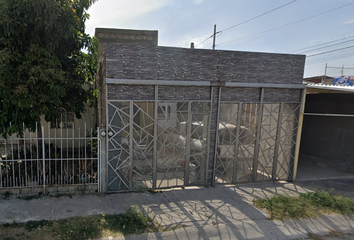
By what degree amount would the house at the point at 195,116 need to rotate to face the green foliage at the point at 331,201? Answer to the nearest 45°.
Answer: approximately 90° to its left

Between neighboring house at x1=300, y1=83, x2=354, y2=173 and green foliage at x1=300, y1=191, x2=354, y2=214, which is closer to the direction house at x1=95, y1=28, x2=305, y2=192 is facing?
the green foliage

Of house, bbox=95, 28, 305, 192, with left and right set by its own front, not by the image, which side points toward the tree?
right

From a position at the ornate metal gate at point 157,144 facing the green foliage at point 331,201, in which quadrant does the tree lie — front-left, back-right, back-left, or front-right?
back-right

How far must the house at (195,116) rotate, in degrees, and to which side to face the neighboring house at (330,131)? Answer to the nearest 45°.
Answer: approximately 135° to its left

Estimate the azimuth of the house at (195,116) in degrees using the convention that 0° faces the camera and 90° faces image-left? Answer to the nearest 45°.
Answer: approximately 0°

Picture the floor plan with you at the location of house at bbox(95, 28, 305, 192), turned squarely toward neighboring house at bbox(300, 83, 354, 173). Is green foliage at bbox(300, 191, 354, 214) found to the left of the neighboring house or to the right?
right
